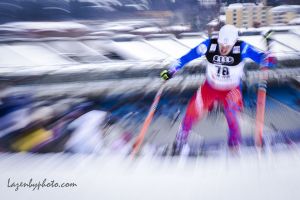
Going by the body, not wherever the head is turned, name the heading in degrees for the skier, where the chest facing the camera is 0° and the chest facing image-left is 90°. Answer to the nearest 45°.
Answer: approximately 0°
